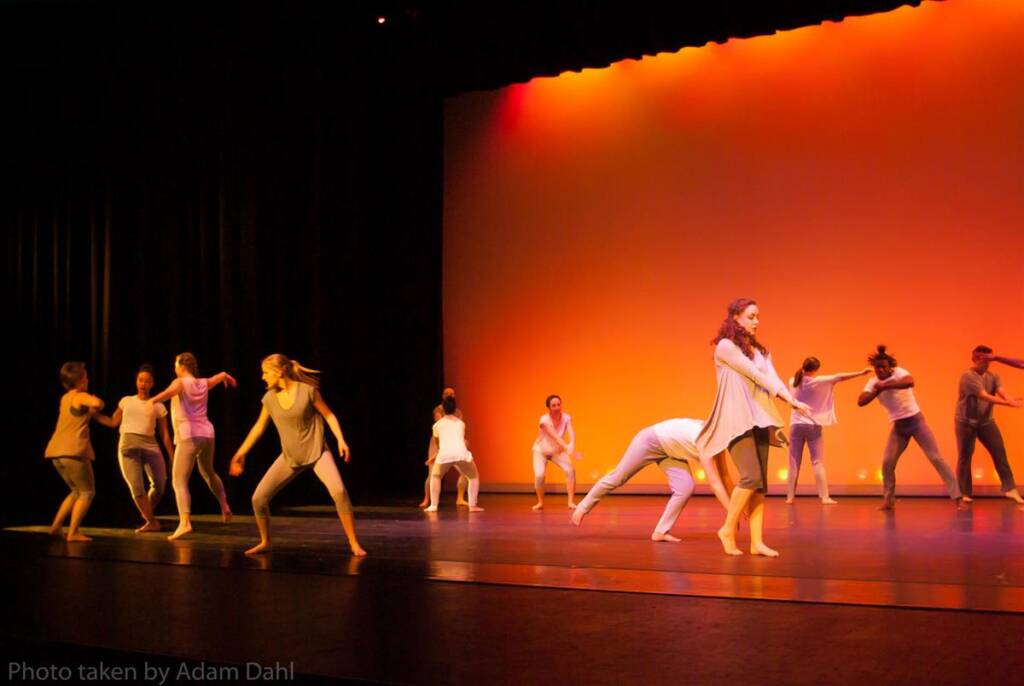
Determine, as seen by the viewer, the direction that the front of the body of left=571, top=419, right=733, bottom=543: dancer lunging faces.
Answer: to the viewer's right

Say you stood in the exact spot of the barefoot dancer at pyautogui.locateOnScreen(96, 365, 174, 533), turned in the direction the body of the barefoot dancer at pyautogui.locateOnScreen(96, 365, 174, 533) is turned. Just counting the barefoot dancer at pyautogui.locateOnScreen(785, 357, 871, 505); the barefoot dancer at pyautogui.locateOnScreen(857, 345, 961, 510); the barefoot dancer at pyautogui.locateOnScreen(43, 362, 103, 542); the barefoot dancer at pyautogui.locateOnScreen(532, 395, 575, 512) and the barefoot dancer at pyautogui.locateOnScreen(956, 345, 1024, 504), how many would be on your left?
4

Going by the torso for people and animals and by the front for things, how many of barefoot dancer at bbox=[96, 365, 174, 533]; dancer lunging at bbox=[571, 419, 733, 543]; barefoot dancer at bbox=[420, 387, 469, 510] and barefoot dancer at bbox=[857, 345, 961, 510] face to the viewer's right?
1

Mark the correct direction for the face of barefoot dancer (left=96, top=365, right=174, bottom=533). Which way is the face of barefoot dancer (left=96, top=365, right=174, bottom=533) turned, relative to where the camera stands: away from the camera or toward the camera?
toward the camera

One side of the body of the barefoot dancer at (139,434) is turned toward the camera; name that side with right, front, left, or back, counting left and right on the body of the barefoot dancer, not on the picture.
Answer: front

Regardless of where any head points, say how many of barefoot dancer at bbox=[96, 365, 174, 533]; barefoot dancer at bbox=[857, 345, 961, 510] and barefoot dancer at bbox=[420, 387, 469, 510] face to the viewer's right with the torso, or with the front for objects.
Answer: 0

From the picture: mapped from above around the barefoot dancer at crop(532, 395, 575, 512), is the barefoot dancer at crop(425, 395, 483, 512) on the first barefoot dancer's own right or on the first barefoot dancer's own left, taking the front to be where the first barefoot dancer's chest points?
on the first barefoot dancer's own right

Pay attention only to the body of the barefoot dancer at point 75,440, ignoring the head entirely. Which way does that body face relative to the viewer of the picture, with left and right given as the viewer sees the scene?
facing to the right of the viewer

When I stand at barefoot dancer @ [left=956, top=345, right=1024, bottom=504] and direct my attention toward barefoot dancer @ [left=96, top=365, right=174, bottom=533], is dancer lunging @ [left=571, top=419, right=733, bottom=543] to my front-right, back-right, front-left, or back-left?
front-left

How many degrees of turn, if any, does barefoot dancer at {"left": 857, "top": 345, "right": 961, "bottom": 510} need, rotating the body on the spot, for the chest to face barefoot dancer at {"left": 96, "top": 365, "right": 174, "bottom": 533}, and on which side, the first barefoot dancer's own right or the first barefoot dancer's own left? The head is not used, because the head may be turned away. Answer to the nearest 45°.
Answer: approximately 45° to the first barefoot dancer's own right

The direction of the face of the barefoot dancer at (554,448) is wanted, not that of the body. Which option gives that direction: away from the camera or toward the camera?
toward the camera

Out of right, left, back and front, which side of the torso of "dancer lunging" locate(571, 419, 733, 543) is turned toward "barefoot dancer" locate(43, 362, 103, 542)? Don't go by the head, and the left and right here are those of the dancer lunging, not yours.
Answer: back

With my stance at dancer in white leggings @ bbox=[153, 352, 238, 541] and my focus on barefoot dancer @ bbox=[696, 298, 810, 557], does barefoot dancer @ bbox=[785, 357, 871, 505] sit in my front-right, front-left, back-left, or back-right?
front-left

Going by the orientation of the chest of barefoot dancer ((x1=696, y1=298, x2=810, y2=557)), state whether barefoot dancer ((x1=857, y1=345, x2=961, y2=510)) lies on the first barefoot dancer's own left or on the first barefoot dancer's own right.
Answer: on the first barefoot dancer's own left

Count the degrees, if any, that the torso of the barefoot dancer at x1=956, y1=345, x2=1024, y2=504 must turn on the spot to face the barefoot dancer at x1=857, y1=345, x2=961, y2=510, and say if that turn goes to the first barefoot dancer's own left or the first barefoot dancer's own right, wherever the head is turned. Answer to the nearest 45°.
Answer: approximately 90° to the first barefoot dancer's own right
